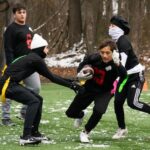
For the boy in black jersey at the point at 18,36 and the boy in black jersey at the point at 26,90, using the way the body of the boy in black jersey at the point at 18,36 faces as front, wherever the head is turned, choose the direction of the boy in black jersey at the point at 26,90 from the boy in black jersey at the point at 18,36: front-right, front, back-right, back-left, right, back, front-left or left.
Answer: front-right

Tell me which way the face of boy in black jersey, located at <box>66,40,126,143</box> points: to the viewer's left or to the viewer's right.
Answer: to the viewer's left

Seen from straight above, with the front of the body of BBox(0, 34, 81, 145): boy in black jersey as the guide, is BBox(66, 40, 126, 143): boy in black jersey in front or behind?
in front

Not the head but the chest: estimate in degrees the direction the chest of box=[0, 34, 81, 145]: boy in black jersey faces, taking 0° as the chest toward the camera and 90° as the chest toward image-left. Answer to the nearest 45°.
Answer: approximately 270°

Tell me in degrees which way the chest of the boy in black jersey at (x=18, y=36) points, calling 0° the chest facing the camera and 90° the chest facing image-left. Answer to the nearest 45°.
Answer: approximately 315°

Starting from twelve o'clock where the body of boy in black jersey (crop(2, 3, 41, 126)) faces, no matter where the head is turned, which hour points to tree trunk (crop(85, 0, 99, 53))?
The tree trunk is roughly at 8 o'clock from the boy in black jersey.

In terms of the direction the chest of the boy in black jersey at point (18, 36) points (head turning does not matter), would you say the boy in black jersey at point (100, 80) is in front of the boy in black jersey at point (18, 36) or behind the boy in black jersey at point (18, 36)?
in front

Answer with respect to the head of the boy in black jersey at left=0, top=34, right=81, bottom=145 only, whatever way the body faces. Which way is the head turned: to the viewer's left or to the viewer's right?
to the viewer's right

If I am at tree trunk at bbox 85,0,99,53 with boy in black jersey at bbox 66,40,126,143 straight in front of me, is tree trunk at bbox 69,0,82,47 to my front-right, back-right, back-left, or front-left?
back-right

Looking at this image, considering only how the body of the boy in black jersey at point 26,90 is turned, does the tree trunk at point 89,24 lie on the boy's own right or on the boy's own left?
on the boy's own left

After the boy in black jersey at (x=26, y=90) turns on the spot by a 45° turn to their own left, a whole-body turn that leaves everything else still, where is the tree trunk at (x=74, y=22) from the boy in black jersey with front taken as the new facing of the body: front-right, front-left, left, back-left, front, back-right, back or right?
front-left

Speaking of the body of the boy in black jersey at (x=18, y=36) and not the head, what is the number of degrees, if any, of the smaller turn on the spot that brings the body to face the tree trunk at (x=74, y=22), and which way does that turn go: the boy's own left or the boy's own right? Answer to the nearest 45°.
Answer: approximately 135° to the boy's own left

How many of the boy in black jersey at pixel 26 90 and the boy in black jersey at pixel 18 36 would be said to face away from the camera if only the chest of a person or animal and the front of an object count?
0
